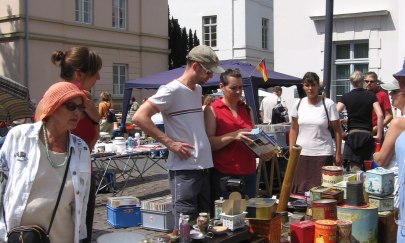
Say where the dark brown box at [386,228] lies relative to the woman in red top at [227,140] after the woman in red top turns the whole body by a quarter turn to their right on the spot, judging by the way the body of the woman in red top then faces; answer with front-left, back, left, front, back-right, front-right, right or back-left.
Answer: back-left

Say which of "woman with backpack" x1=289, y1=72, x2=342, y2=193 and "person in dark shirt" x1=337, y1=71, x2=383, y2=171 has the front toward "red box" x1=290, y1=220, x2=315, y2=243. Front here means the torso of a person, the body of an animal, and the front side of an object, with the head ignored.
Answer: the woman with backpack

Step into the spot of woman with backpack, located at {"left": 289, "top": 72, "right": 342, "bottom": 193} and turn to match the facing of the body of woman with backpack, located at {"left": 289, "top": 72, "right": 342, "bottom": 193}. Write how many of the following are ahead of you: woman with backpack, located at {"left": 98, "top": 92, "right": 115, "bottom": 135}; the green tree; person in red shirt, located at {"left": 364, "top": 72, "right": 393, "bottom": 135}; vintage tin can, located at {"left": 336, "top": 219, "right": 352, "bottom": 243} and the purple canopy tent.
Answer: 1

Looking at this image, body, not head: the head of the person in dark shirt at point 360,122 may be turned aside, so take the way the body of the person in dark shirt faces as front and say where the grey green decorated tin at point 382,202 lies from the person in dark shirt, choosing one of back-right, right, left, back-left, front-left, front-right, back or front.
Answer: back

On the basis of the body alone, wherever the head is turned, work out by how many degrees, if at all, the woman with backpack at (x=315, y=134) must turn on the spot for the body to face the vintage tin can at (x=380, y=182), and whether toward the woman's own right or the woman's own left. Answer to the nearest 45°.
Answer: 0° — they already face it

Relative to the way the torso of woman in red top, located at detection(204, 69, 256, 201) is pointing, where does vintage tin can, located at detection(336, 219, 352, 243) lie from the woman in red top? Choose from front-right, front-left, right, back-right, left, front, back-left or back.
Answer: front

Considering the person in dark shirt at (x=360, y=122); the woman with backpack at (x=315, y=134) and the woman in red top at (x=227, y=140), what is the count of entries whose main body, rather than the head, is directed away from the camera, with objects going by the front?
1

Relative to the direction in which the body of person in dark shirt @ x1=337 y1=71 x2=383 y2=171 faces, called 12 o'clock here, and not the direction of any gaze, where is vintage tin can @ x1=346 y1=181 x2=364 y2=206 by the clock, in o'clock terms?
The vintage tin can is roughly at 6 o'clock from the person in dark shirt.

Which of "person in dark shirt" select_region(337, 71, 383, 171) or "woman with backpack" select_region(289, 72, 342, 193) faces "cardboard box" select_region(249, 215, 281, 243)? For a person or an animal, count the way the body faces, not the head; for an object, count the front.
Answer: the woman with backpack

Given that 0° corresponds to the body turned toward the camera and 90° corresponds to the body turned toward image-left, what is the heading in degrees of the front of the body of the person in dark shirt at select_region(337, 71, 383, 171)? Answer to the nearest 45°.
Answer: approximately 180°

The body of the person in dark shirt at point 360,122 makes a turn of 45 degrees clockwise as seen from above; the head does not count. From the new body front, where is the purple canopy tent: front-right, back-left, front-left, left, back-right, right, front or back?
left

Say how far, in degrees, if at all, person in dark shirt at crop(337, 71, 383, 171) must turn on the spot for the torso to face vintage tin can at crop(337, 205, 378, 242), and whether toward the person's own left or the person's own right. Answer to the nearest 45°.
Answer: approximately 180°

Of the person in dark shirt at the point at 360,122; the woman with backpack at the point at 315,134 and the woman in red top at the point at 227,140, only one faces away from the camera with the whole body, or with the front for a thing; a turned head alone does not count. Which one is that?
the person in dark shirt

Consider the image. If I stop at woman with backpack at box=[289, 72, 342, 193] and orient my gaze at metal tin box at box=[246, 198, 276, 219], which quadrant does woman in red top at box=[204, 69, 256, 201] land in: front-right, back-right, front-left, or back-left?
front-right

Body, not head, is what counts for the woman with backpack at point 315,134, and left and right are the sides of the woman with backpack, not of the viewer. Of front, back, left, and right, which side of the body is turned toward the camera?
front

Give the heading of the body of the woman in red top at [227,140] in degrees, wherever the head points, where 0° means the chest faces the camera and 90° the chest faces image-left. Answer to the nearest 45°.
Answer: approximately 315°

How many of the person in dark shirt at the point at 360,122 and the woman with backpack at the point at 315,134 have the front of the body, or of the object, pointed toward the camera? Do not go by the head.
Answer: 1

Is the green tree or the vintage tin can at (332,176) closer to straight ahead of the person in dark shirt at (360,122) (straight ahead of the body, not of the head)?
the green tree

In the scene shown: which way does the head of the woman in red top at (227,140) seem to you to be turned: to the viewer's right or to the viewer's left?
to the viewer's right
